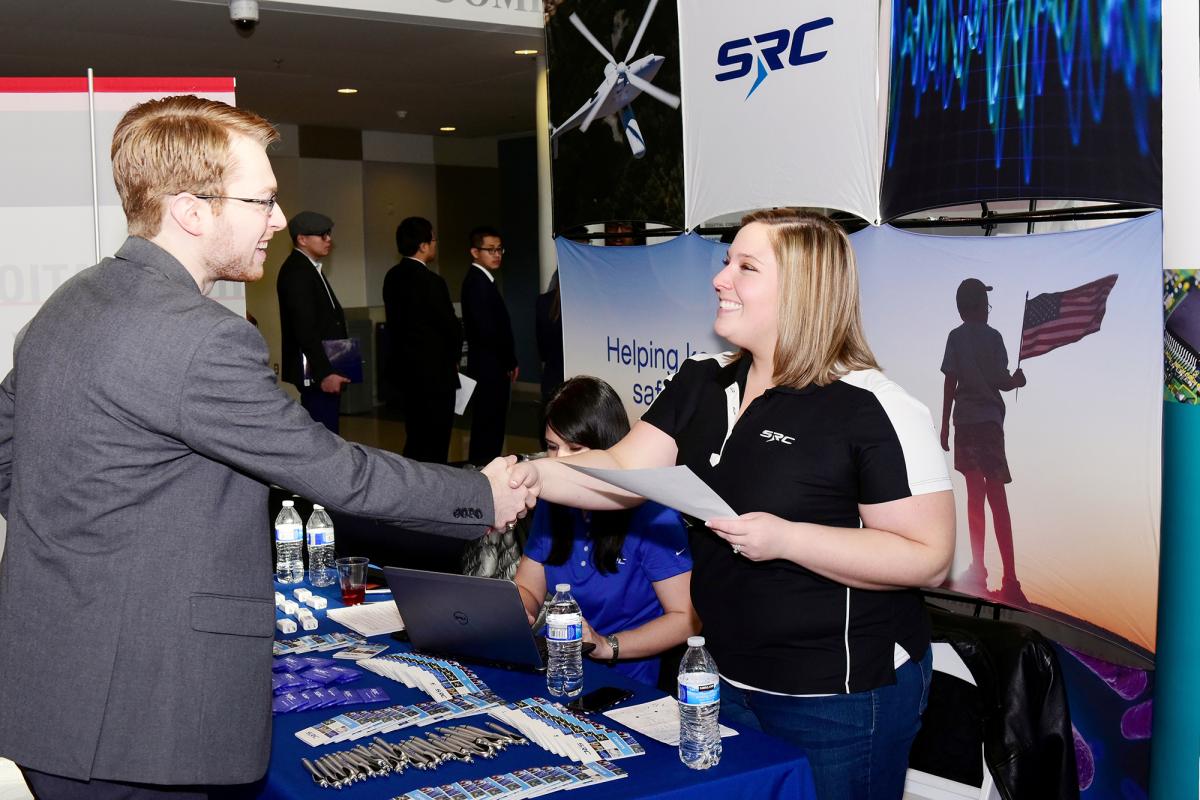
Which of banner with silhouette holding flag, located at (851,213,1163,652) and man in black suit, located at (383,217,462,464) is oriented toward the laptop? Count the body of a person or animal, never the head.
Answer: the banner with silhouette holding flag

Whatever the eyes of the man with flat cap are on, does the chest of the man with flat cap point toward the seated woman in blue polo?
no

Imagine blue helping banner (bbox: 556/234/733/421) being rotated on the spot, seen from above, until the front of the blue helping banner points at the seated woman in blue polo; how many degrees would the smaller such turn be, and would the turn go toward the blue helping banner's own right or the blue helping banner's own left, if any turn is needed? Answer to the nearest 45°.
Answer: approximately 45° to the blue helping banner's own left

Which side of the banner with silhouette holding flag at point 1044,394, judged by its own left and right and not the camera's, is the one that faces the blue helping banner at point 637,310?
right

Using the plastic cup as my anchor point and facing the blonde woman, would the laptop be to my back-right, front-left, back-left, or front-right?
front-right

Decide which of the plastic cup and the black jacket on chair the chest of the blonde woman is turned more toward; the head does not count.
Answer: the plastic cup

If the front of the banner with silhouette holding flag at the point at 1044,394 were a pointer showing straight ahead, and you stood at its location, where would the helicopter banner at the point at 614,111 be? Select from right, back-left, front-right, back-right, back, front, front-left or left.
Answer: right

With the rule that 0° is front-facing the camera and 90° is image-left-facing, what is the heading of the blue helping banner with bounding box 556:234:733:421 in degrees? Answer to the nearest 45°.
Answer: approximately 45°

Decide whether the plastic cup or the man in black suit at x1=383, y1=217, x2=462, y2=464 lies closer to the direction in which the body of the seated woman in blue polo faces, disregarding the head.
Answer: the plastic cup

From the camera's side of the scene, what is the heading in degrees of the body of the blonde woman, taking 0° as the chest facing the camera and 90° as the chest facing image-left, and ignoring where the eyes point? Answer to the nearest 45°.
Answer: approximately 45°

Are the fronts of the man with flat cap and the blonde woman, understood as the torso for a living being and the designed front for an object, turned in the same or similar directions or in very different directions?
very different directions

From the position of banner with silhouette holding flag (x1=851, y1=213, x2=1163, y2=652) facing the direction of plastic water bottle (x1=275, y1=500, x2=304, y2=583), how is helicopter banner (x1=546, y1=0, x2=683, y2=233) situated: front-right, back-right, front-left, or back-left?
front-right

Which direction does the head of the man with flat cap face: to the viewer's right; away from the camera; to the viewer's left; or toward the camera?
to the viewer's right

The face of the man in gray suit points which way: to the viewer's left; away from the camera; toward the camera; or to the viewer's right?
to the viewer's right

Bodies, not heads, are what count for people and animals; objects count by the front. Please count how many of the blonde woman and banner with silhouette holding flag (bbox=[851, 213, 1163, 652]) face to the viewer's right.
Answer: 0
